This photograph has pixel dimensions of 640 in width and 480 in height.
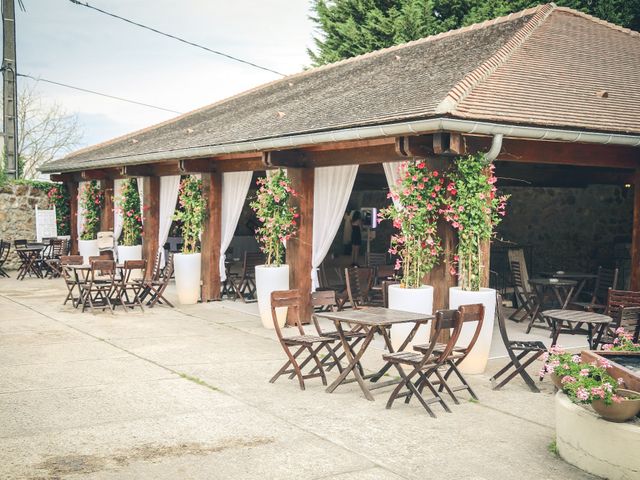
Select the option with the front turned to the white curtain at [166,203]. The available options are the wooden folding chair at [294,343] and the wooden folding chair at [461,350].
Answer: the wooden folding chair at [461,350]

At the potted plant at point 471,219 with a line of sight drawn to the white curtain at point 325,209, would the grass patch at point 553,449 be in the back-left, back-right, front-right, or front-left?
back-left

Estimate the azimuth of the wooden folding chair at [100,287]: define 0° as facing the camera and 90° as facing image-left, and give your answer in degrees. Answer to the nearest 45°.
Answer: approximately 135°

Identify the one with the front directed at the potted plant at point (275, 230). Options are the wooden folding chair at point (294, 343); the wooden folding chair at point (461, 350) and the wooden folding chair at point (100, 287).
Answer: the wooden folding chair at point (461, 350)

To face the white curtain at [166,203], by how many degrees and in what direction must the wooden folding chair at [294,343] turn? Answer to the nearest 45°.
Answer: approximately 135° to its left

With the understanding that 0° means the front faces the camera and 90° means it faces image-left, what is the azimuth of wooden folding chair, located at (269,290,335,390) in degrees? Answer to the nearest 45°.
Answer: approximately 315°

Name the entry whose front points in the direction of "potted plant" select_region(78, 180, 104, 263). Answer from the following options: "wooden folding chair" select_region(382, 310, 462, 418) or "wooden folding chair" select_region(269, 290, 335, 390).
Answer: "wooden folding chair" select_region(382, 310, 462, 418)

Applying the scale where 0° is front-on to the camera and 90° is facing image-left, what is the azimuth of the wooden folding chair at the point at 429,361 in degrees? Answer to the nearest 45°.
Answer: approximately 135°

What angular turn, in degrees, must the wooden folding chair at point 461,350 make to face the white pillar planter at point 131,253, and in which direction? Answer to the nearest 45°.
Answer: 0° — it already faces it

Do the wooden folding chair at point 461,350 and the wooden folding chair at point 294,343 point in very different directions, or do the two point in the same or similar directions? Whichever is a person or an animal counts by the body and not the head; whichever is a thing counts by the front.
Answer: very different directions

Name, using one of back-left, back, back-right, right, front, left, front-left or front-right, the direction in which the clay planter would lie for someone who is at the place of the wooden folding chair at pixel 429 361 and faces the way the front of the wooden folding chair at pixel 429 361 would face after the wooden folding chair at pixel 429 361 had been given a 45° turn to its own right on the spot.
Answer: back-right

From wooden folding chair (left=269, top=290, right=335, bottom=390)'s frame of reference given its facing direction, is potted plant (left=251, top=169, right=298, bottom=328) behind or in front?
behind
